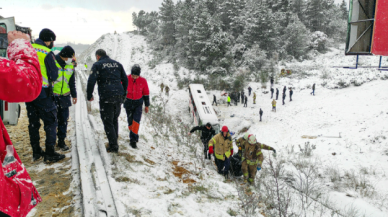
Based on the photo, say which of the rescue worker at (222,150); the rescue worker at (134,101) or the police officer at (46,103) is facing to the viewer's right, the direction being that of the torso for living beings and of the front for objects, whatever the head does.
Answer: the police officer

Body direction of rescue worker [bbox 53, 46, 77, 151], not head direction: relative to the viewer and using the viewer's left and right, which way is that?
facing the viewer and to the right of the viewer

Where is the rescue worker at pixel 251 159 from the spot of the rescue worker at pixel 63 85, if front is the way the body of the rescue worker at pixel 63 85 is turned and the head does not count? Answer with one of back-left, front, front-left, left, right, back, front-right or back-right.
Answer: front-left

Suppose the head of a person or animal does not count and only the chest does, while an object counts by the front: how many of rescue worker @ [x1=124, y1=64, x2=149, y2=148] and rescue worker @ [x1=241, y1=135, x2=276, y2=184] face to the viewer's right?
0

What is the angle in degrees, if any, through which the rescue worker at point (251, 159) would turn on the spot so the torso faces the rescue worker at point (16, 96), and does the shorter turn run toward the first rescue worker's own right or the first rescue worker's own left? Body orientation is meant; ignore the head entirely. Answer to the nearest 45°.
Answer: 0° — they already face them

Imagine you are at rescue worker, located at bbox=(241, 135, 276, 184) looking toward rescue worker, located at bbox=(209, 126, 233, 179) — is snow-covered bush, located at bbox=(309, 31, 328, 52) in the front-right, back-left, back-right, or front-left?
back-right

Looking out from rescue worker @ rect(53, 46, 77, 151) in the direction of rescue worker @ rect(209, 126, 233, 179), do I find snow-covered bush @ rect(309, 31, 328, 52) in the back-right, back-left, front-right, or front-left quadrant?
front-left

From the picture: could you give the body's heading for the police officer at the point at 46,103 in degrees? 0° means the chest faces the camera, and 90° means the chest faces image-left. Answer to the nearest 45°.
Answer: approximately 270°
